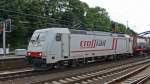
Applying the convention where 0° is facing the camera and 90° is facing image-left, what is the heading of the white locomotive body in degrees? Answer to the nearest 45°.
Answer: approximately 45°
